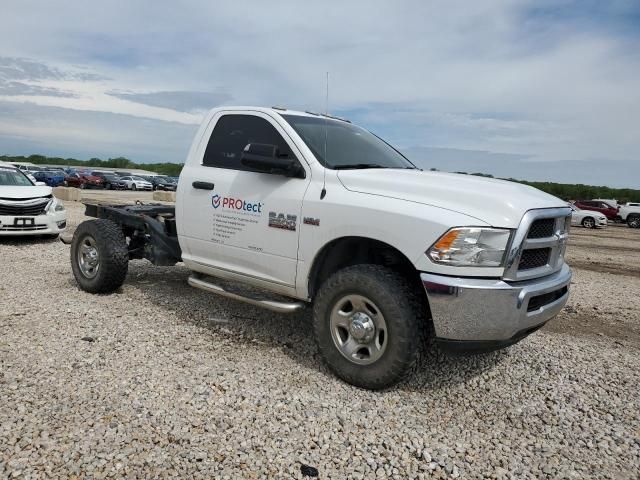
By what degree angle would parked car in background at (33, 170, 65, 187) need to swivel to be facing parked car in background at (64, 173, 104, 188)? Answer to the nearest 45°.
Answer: approximately 45° to its left

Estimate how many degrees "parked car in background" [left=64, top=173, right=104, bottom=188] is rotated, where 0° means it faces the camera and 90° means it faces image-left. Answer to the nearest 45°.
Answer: approximately 315°

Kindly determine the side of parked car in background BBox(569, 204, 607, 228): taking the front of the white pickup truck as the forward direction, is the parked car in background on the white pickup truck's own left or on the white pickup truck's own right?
on the white pickup truck's own left

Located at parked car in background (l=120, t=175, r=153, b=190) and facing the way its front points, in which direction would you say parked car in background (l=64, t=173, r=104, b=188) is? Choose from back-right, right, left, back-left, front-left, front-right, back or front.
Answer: back-right

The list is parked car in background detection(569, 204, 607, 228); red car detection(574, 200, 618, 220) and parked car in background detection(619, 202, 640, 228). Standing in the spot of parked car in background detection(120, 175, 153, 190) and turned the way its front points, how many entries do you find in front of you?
3

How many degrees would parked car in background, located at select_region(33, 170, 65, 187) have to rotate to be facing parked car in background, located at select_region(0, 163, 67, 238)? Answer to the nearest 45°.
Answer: approximately 45° to its right

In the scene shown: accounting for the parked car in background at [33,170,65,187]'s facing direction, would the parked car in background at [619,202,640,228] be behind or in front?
in front

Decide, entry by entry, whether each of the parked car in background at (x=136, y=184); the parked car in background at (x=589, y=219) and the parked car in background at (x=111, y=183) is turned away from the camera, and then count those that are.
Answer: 0

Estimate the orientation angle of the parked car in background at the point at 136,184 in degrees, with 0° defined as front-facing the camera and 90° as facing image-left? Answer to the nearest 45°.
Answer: approximately 315°
